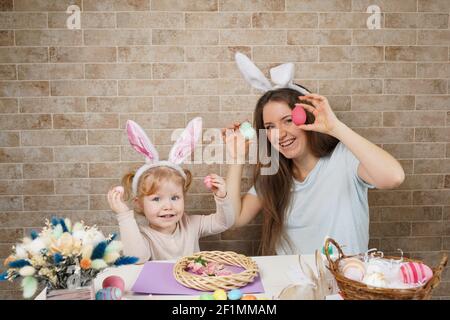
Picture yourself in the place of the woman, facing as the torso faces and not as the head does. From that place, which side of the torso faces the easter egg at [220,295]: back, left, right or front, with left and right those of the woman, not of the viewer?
front

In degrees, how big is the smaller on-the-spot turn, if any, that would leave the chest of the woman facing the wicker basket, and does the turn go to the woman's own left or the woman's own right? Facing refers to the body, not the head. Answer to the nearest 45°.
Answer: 0° — they already face it

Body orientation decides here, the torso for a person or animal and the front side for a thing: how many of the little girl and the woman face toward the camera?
2

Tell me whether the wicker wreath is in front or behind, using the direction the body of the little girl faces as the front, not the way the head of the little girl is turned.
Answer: in front

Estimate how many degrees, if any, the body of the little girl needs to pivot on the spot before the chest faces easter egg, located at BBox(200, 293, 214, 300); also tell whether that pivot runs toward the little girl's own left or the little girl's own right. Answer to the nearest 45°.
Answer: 0° — they already face it

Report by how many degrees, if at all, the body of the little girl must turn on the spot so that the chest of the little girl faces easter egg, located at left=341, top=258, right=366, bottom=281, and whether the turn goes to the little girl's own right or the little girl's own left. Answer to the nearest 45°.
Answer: approximately 45° to the little girl's own left

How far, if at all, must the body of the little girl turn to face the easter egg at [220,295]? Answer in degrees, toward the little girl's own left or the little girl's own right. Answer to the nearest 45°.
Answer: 0° — they already face it

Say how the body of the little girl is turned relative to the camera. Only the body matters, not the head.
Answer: toward the camera

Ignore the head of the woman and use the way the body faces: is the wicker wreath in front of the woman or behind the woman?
in front

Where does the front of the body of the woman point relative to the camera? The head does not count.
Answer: toward the camera

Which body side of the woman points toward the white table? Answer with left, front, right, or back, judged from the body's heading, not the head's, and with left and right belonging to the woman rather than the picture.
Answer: front
